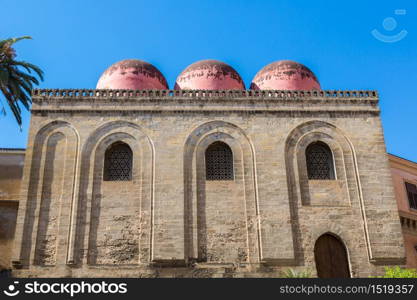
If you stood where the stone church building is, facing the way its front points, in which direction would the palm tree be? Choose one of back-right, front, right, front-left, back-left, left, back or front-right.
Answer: right

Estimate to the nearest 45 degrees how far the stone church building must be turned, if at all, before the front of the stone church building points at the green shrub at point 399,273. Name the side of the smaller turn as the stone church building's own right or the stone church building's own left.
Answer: approximately 90° to the stone church building's own left

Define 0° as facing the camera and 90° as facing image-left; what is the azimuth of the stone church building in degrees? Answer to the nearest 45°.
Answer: approximately 0°
